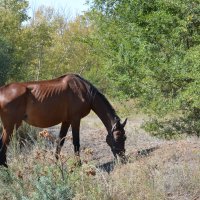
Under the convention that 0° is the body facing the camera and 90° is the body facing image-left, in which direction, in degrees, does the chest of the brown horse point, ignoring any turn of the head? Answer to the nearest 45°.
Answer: approximately 270°
